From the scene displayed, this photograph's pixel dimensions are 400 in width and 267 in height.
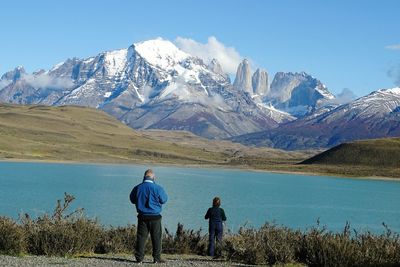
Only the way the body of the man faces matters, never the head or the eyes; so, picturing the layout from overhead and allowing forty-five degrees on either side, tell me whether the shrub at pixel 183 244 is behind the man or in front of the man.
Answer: in front

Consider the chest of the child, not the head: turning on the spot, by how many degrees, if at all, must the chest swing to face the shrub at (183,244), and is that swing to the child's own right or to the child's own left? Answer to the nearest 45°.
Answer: approximately 45° to the child's own left

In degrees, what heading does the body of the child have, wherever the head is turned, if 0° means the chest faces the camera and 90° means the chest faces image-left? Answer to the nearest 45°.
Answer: approximately 180°

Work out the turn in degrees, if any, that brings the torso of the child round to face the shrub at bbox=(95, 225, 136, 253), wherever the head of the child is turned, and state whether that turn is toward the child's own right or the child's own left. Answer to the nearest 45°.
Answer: approximately 90° to the child's own left

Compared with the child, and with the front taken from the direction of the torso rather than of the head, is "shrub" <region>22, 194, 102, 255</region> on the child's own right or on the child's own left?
on the child's own left

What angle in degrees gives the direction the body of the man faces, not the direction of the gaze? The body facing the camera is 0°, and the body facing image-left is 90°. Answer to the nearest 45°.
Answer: approximately 180°

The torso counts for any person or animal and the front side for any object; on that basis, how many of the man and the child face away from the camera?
2

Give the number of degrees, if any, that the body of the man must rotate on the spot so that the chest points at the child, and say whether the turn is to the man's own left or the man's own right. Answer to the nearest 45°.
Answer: approximately 45° to the man's own right
